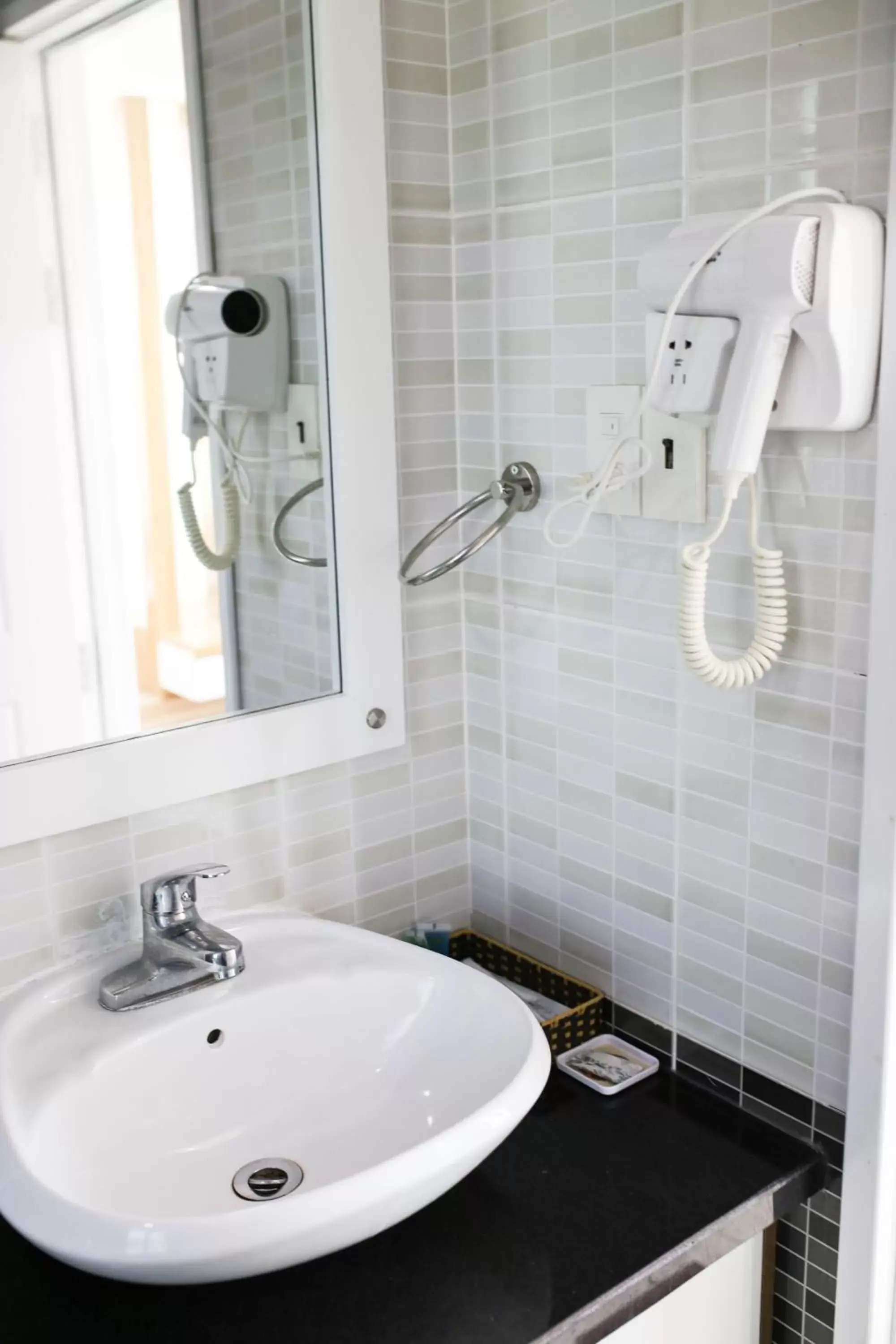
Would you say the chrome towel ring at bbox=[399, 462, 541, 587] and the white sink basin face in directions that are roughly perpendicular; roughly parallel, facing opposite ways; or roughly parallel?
roughly perpendicular

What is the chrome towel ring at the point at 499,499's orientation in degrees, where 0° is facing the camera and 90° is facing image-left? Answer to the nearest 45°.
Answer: approximately 45°

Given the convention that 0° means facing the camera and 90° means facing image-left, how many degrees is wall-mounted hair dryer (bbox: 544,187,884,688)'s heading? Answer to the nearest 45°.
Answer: approximately 45°

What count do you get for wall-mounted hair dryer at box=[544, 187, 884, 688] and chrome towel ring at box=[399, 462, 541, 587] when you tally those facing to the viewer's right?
0

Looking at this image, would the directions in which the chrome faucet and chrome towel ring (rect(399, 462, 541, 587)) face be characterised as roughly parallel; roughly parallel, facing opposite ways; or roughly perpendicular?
roughly perpendicular
